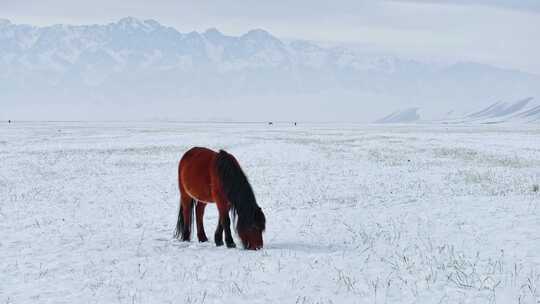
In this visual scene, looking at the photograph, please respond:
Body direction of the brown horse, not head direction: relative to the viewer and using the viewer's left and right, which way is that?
facing the viewer and to the right of the viewer
